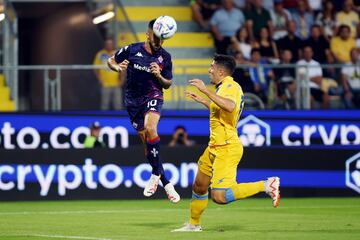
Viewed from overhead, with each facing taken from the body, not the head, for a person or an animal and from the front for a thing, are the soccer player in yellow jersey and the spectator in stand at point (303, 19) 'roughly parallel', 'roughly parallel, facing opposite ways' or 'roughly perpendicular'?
roughly perpendicular

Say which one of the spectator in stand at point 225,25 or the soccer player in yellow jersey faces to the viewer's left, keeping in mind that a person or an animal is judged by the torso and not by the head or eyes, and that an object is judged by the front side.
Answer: the soccer player in yellow jersey

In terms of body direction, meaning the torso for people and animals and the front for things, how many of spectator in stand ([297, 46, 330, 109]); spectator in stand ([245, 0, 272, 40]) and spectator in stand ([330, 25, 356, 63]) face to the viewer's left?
0

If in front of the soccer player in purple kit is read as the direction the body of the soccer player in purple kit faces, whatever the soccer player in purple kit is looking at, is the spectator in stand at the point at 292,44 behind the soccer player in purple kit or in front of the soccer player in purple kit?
behind

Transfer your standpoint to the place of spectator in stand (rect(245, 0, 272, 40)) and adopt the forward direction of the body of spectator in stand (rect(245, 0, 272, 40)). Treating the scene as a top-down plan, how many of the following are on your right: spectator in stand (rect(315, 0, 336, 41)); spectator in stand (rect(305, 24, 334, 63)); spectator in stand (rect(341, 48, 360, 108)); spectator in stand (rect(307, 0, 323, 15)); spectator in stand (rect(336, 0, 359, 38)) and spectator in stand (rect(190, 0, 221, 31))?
1

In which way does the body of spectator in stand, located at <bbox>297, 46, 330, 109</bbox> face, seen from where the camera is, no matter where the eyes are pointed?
toward the camera

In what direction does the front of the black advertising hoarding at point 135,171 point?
toward the camera

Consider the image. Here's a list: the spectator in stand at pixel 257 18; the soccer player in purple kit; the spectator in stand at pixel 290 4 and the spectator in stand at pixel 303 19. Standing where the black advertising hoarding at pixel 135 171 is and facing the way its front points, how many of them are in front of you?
1

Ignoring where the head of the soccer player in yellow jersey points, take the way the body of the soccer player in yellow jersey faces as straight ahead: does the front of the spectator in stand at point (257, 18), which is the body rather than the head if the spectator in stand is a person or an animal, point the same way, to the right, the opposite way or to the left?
to the left

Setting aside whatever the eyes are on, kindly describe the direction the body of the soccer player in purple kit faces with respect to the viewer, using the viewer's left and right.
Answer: facing the viewer

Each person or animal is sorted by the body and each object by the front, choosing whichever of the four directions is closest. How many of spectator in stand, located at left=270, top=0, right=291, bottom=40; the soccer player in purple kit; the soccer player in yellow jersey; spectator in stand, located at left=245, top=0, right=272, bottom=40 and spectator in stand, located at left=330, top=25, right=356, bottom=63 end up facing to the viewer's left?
1

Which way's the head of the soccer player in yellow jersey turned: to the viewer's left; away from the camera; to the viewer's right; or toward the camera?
to the viewer's left

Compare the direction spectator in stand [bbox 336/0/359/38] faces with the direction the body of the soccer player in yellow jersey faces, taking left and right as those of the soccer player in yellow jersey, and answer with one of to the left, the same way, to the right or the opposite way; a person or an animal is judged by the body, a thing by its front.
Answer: to the left

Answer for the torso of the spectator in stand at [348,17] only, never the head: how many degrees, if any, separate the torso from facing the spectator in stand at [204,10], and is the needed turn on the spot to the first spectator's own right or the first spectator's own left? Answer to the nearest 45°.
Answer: approximately 90° to the first spectator's own right
